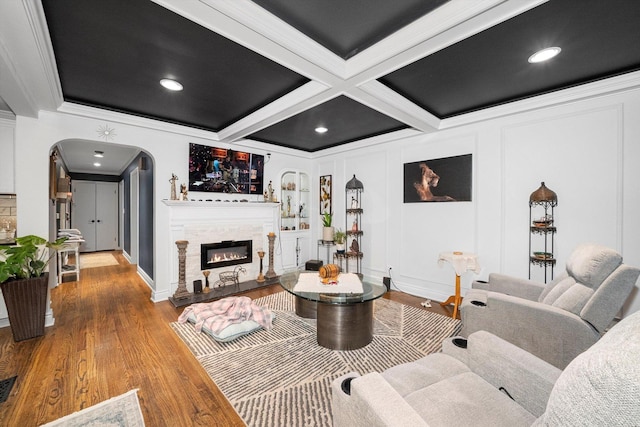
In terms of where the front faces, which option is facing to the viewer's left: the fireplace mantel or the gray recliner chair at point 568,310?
the gray recliner chair

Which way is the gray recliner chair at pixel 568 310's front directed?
to the viewer's left

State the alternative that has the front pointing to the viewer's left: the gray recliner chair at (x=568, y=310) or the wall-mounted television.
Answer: the gray recliner chair

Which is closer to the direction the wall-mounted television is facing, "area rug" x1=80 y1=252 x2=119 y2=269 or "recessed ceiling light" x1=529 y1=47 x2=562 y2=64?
the recessed ceiling light

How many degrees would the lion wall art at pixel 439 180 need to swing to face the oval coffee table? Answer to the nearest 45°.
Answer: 0° — it already faces it

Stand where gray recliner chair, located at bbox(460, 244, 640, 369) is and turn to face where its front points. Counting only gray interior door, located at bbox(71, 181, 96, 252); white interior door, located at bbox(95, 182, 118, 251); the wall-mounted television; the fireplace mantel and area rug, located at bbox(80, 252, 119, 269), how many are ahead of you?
5

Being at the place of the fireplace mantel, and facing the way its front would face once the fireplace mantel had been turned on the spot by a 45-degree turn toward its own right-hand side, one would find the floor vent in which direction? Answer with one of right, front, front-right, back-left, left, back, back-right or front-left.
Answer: front-right

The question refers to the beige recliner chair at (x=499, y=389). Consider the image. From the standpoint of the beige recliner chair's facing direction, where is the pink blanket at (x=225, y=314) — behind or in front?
in front

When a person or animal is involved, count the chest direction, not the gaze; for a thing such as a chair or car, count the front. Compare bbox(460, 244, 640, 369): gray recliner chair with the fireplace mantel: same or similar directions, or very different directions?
very different directions

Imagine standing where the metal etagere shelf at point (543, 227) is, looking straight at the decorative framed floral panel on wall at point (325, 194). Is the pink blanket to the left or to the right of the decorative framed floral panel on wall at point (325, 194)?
left

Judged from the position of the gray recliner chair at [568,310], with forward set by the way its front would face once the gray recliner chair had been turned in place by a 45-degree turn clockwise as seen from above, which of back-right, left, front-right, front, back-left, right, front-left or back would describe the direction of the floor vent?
left

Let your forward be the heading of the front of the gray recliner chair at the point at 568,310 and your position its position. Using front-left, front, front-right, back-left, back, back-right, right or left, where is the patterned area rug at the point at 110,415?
front-left

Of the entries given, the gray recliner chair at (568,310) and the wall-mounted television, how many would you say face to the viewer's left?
1

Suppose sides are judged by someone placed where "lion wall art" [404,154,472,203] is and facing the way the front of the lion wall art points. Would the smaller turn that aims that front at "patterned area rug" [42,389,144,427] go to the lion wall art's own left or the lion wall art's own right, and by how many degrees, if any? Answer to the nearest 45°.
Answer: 0° — it already faces it

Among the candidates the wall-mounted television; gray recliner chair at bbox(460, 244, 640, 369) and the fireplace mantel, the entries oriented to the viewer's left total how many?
1

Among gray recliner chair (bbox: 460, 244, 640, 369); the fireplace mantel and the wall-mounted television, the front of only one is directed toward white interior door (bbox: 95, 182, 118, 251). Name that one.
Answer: the gray recliner chair
